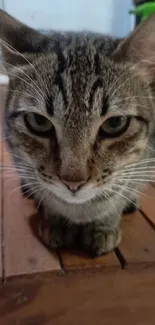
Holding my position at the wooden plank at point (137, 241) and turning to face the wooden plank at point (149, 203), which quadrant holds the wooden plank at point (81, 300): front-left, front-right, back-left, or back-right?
back-left

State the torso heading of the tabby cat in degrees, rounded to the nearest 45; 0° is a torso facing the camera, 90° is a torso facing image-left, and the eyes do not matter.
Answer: approximately 0°
